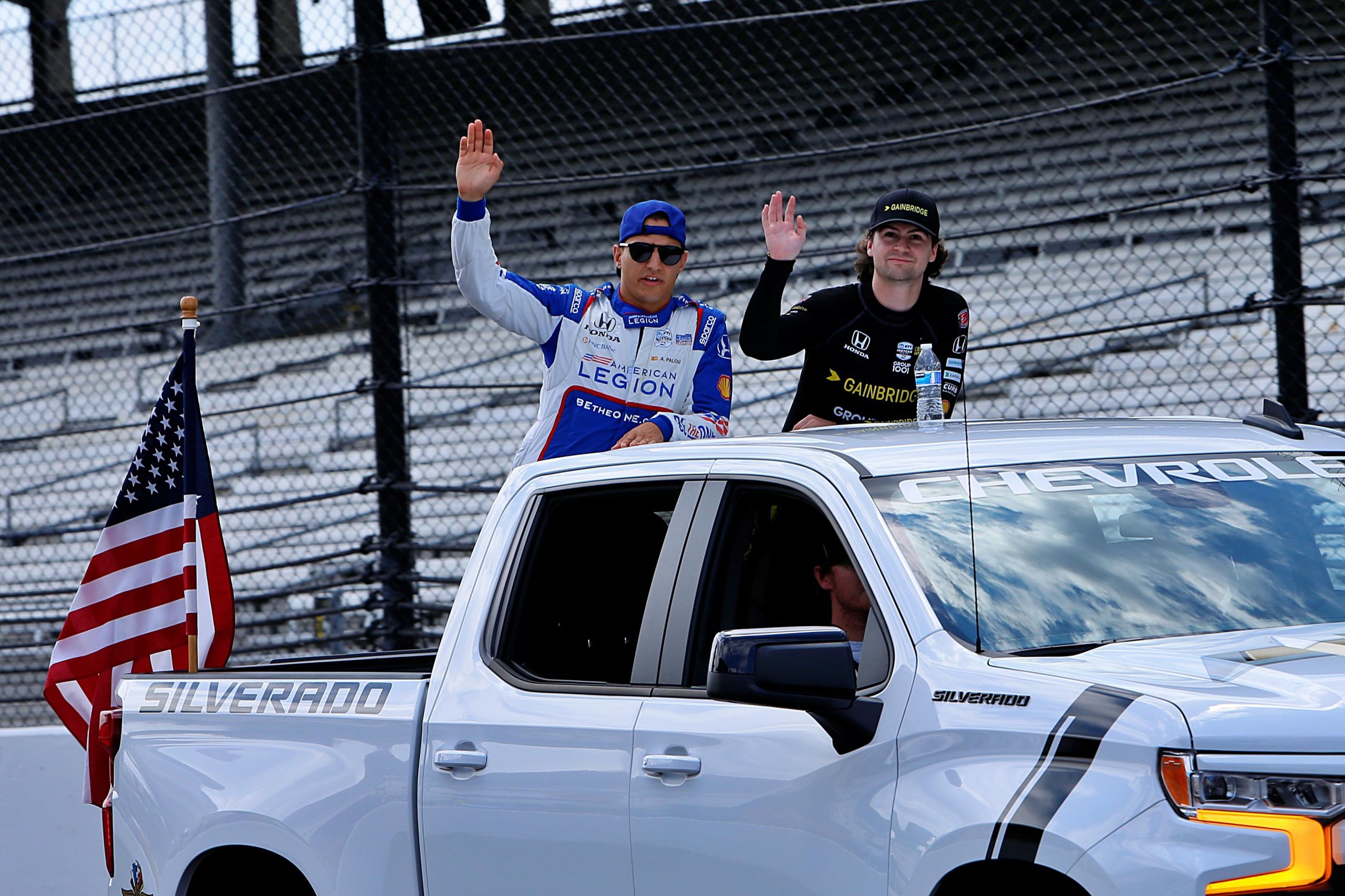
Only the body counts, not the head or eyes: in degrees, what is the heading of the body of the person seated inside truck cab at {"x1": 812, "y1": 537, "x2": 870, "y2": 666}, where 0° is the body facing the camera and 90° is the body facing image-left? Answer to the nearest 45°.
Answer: approximately 315°

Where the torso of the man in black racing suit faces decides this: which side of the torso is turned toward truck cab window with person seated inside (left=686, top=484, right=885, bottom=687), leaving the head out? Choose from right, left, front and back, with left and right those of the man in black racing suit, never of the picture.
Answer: front

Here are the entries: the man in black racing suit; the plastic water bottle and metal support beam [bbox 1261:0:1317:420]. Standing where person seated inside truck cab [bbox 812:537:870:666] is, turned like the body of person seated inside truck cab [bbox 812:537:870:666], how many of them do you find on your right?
0

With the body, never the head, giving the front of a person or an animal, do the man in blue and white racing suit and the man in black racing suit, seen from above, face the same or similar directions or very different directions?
same or similar directions

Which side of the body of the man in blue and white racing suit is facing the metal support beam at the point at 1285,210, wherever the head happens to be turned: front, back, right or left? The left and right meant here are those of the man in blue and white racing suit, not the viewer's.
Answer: left

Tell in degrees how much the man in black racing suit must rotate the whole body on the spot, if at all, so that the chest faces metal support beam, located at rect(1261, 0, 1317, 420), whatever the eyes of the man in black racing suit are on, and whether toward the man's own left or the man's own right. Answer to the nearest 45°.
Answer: approximately 135° to the man's own left

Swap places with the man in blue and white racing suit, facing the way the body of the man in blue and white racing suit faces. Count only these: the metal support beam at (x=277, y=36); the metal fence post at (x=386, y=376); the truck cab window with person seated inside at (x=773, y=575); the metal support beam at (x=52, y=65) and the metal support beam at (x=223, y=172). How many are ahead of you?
1

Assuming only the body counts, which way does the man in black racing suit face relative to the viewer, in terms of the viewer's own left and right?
facing the viewer

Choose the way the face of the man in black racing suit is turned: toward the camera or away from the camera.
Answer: toward the camera

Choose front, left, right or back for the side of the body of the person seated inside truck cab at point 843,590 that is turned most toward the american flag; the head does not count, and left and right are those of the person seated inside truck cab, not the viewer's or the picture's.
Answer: back

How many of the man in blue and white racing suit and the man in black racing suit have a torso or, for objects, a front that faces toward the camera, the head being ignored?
2

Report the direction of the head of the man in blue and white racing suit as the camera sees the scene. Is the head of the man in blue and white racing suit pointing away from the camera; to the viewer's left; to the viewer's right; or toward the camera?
toward the camera

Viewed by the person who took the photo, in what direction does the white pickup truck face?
facing the viewer and to the right of the viewer

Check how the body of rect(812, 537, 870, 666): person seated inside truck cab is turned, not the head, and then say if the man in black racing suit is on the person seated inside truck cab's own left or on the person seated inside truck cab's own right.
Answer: on the person seated inside truck cab's own left

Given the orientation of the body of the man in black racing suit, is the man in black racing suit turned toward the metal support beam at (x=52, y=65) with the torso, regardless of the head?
no

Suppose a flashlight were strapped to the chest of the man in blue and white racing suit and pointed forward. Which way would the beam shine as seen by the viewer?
toward the camera

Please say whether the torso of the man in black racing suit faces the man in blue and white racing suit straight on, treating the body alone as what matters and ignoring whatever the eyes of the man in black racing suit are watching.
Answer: no

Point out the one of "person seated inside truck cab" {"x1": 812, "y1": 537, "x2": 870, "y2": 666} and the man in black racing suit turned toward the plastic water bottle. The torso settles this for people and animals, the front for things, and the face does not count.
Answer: the man in black racing suit
